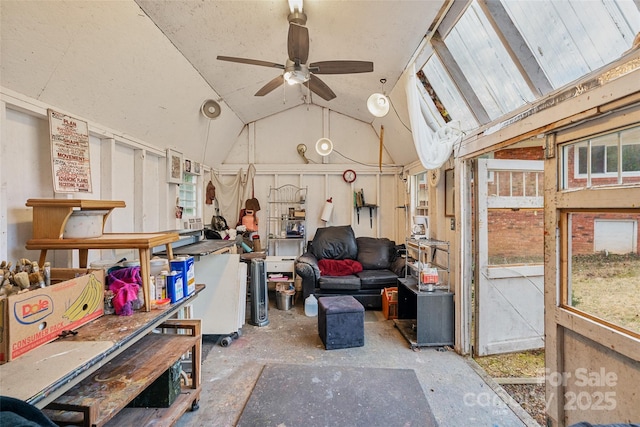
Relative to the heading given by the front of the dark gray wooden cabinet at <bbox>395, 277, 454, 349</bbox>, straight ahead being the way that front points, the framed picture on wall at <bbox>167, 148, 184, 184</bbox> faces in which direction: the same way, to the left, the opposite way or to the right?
the opposite way

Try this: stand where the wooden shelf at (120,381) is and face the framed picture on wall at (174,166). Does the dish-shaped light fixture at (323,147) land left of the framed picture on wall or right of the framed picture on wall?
right

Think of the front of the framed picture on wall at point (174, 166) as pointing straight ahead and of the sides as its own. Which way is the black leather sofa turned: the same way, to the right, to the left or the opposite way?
to the right

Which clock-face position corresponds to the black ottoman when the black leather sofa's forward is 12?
The black ottoman is roughly at 12 o'clock from the black leather sofa.

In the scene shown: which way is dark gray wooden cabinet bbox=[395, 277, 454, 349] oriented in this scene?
to the viewer's left

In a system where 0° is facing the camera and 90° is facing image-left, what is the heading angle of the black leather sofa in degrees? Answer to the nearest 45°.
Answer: approximately 0°

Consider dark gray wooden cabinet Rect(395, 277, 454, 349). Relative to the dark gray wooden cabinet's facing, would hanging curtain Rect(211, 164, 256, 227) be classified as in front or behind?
in front

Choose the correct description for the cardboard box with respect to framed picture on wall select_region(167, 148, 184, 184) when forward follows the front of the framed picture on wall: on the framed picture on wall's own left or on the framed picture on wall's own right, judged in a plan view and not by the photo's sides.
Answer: on the framed picture on wall's own right

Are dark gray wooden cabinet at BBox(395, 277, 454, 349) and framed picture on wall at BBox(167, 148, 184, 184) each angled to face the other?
yes

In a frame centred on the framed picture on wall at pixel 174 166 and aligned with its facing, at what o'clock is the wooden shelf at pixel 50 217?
The wooden shelf is roughly at 2 o'clock from the framed picture on wall.

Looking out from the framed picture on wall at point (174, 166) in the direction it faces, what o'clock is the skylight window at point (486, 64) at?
The skylight window is roughly at 12 o'clock from the framed picture on wall.

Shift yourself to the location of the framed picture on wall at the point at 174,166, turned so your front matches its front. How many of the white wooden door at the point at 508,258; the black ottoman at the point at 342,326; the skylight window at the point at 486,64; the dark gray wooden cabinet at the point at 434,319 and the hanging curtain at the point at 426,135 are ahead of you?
5
